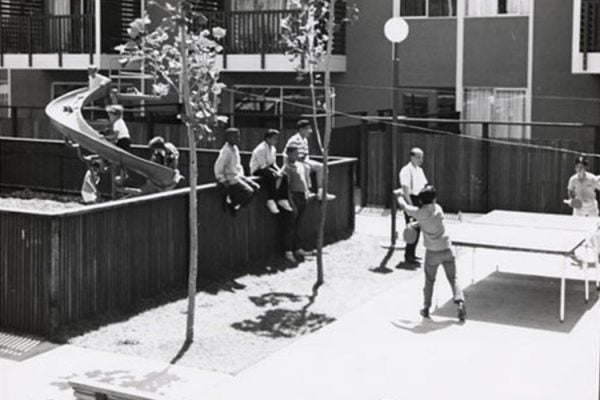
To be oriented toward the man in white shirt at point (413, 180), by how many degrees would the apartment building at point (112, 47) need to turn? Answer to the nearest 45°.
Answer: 0° — it already faces them

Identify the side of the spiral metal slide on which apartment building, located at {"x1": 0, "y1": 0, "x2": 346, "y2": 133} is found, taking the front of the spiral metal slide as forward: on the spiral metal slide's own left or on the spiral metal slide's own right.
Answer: on the spiral metal slide's own left

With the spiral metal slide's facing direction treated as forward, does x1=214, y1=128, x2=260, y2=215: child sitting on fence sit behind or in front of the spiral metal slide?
in front

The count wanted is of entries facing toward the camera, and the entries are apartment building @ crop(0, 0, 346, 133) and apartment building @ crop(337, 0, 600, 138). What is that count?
2

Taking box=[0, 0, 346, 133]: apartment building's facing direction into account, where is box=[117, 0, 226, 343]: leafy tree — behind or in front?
in front

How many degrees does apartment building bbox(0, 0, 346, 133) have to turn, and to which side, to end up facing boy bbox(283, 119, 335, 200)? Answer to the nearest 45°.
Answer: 0° — it already faces them

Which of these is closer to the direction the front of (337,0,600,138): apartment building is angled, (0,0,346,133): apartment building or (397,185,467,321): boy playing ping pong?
the boy playing ping pong

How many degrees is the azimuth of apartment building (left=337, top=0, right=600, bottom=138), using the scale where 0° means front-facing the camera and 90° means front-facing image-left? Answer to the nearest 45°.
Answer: approximately 0°

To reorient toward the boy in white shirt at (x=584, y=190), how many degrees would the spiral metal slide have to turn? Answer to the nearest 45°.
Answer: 0° — it already faces them
